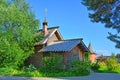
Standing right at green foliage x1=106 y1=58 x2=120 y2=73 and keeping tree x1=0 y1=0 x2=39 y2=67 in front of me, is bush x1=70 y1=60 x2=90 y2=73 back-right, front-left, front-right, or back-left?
front-left

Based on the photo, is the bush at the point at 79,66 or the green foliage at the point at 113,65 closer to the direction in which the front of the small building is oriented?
the bush
